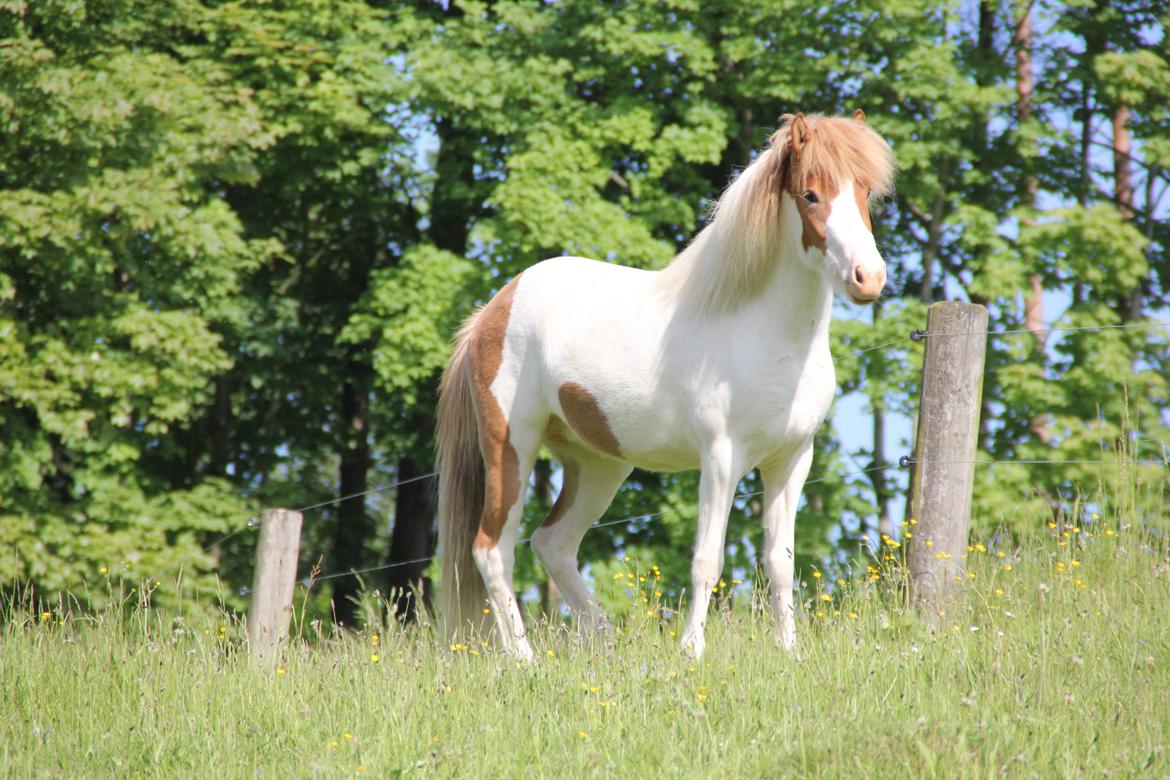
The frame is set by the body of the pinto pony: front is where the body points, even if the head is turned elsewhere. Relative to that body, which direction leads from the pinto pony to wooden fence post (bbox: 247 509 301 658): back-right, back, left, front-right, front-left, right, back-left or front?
back

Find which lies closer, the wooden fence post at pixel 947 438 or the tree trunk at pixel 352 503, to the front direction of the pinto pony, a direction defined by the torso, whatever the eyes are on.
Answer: the wooden fence post

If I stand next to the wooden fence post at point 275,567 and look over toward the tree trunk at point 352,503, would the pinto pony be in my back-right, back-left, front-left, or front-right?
back-right

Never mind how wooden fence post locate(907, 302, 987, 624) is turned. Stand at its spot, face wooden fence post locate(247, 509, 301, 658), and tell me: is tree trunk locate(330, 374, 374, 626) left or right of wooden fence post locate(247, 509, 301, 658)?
right

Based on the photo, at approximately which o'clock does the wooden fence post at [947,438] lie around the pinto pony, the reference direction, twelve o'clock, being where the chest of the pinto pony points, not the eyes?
The wooden fence post is roughly at 10 o'clock from the pinto pony.

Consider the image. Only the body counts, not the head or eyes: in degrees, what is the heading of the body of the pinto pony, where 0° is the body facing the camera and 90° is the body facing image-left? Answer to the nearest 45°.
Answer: approximately 315°

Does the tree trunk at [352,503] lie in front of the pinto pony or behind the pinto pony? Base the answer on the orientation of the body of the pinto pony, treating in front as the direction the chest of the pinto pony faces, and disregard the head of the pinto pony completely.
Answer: behind
